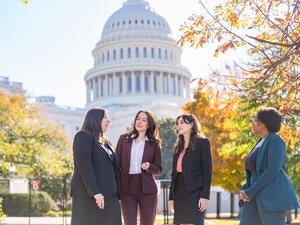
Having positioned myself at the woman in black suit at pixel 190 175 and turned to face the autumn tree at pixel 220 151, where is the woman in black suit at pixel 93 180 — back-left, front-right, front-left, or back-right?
back-left

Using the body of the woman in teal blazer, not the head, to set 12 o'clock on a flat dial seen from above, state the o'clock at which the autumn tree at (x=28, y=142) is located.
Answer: The autumn tree is roughly at 2 o'clock from the woman in teal blazer.

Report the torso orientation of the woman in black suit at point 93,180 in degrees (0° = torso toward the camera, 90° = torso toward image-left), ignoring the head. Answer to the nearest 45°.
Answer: approximately 270°

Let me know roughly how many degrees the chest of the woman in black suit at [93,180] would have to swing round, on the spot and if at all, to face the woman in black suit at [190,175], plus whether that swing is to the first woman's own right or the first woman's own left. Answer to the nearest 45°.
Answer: approximately 45° to the first woman's own left

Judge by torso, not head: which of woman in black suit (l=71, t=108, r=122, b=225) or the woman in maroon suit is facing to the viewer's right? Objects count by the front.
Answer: the woman in black suit

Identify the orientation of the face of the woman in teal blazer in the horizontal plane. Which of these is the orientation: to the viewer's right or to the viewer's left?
to the viewer's left

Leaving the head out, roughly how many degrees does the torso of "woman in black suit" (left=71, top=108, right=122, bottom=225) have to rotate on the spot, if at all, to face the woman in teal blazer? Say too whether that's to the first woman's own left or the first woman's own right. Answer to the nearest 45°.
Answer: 0° — they already face them

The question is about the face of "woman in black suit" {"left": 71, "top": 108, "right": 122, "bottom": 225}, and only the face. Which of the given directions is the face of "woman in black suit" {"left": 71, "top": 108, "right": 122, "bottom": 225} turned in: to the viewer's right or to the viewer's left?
to the viewer's right

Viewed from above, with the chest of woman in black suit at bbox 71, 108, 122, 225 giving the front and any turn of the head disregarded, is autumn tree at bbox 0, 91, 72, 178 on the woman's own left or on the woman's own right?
on the woman's own left

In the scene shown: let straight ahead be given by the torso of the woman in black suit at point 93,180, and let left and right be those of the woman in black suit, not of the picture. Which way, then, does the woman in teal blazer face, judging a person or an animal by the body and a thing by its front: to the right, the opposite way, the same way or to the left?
the opposite way

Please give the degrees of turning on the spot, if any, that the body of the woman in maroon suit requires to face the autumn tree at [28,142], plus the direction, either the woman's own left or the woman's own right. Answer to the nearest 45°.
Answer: approximately 180°

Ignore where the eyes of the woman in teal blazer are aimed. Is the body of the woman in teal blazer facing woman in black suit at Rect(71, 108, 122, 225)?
yes

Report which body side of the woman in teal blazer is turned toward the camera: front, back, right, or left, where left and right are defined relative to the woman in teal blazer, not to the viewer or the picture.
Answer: left
